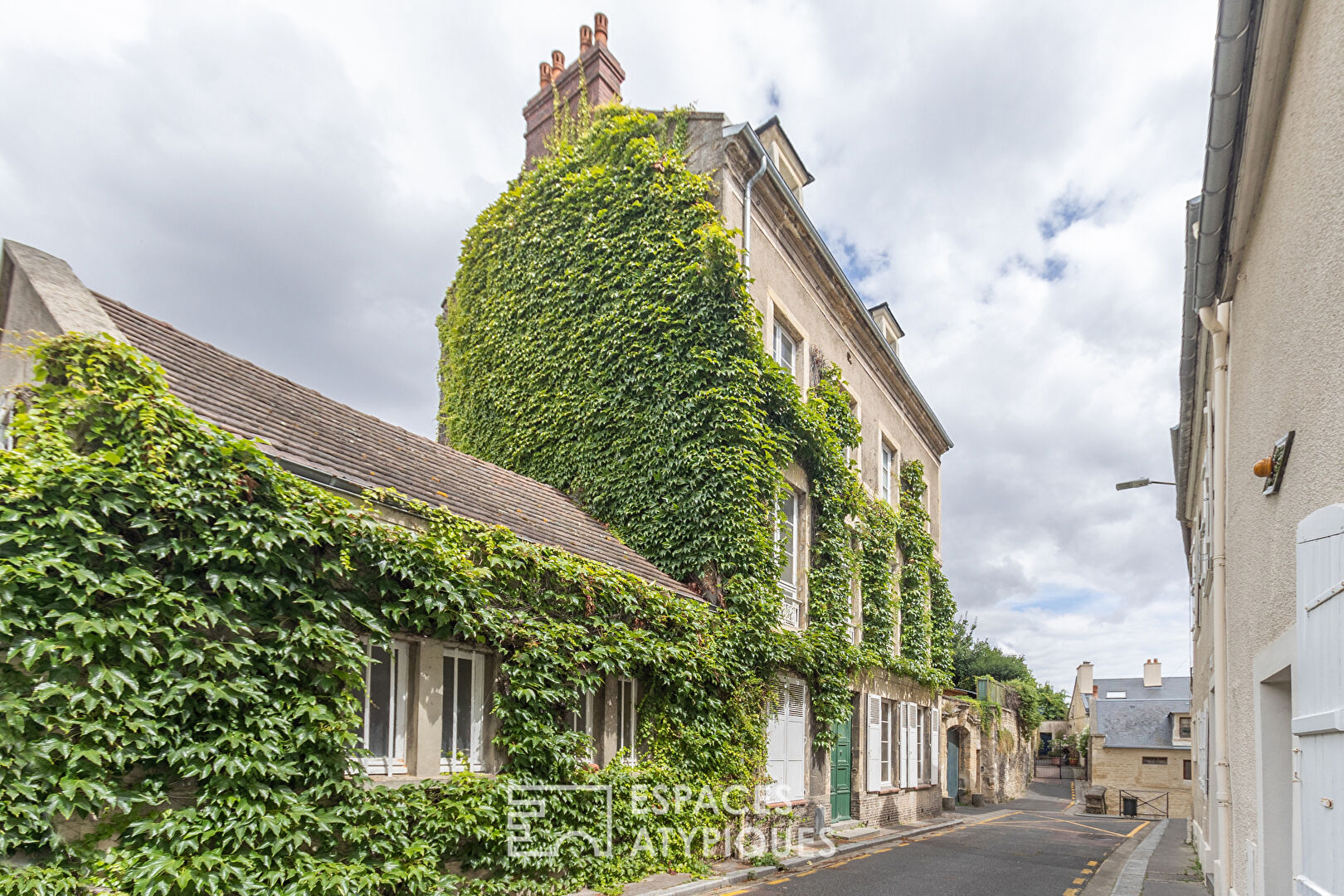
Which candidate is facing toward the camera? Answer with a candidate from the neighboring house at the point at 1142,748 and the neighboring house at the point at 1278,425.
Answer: the neighboring house at the point at 1142,748

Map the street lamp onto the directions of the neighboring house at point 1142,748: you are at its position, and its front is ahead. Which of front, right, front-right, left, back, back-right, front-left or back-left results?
front

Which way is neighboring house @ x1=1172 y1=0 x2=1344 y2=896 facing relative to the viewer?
to the viewer's left

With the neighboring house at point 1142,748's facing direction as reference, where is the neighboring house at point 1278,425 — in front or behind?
in front

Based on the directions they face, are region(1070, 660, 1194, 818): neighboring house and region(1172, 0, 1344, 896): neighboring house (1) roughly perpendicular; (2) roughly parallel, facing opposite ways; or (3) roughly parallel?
roughly perpendicular

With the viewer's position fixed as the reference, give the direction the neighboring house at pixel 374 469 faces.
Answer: facing the viewer and to the right of the viewer

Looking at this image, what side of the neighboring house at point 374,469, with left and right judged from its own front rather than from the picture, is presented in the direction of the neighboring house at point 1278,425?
front

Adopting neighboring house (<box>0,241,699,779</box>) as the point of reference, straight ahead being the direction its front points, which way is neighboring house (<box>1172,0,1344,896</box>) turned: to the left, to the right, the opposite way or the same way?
the opposite way

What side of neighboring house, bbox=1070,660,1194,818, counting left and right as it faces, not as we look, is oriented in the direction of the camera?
front

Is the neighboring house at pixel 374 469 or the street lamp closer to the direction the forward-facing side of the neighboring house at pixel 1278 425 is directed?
the neighboring house

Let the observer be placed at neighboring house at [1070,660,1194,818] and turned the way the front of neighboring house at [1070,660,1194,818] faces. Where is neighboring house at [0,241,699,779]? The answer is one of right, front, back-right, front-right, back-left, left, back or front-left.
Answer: front
